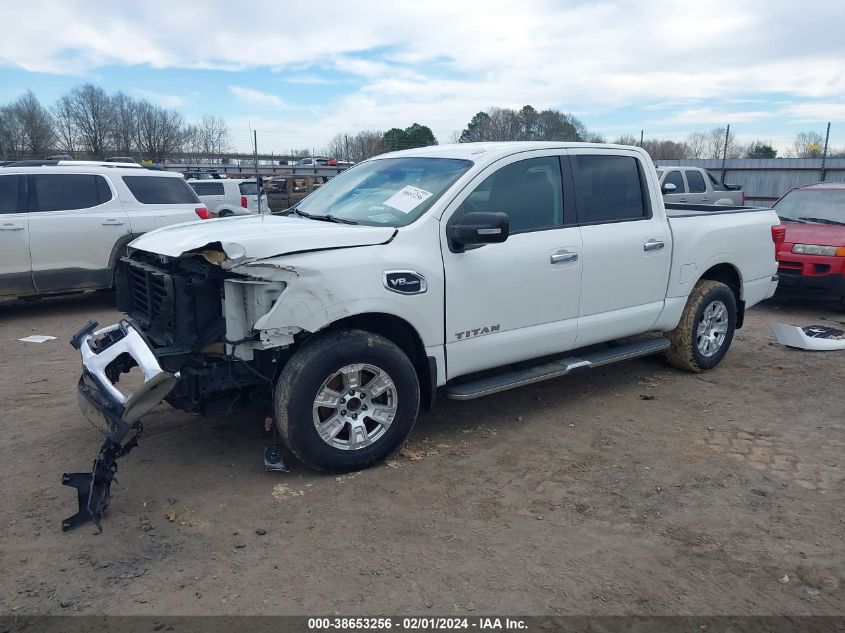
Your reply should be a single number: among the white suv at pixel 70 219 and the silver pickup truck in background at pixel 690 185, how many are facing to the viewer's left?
2

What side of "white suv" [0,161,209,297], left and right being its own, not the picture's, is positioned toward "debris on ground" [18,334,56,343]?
left

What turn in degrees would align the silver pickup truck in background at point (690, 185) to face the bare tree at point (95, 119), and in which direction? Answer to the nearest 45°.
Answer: approximately 45° to its right

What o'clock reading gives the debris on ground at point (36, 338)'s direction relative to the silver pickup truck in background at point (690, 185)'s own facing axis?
The debris on ground is roughly at 10 o'clock from the silver pickup truck in background.

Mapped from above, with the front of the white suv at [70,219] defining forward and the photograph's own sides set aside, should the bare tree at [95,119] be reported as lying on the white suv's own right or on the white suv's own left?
on the white suv's own right

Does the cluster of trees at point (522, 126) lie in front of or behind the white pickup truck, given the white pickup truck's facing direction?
behind

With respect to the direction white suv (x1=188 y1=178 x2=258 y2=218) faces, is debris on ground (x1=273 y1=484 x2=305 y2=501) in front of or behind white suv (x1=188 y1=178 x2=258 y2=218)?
behind

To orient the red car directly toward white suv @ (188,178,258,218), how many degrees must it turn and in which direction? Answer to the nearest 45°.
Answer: approximately 45° to its right

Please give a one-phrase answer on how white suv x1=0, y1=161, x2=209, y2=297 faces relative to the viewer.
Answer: facing to the left of the viewer

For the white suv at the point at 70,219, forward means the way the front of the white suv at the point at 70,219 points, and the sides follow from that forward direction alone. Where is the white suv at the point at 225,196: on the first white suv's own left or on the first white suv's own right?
on the first white suv's own right

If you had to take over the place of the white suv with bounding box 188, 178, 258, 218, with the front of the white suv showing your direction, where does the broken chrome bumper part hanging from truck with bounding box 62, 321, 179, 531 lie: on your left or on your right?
on your left

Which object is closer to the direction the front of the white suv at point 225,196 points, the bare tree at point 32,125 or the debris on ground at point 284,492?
the bare tree

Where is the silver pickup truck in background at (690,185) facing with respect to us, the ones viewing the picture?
facing to the left of the viewer

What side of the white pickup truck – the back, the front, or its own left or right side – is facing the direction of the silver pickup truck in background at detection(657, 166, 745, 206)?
back

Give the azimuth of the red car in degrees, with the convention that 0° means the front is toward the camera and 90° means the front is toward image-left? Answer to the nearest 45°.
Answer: approximately 45°
